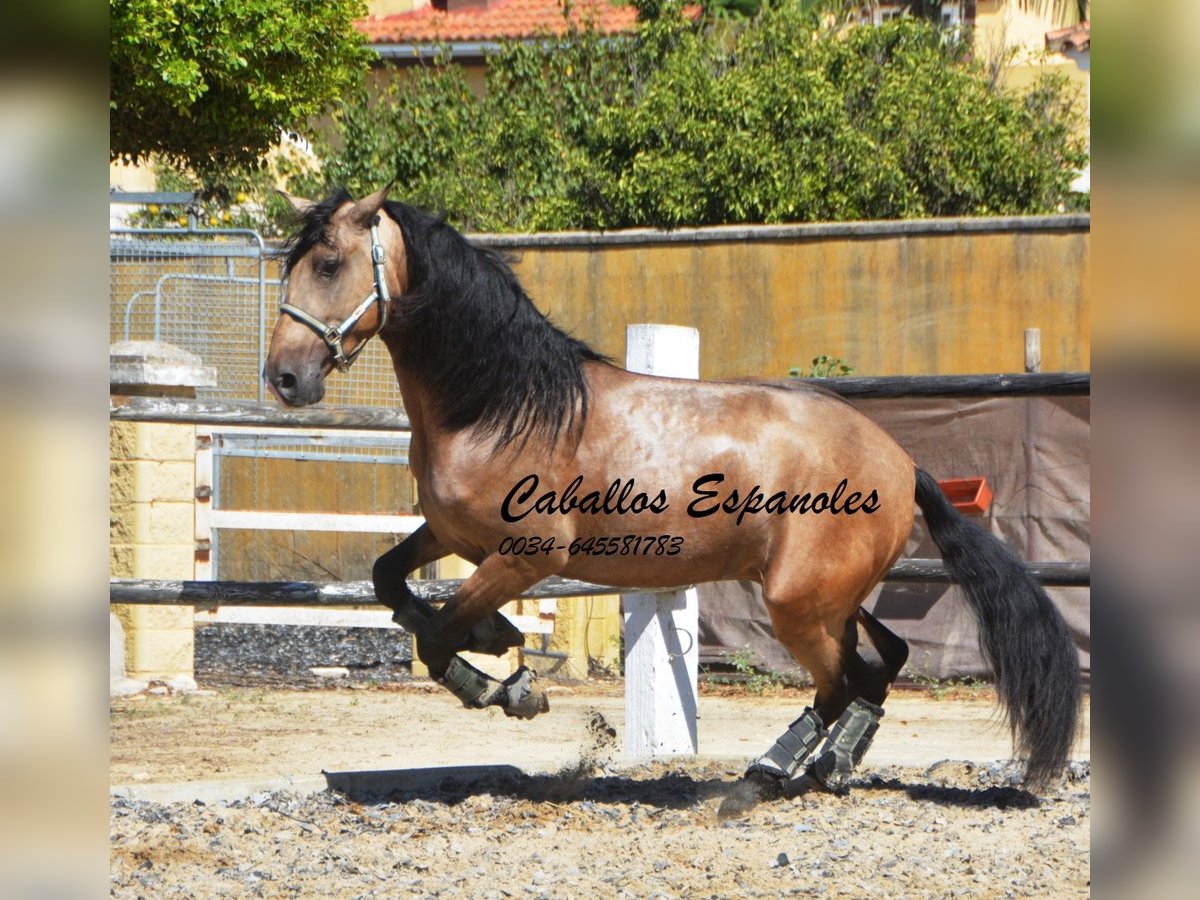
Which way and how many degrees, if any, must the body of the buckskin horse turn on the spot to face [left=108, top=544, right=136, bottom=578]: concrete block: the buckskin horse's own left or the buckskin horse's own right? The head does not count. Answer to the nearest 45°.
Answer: approximately 45° to the buckskin horse's own right

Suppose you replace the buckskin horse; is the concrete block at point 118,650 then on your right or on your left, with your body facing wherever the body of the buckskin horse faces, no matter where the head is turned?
on your right

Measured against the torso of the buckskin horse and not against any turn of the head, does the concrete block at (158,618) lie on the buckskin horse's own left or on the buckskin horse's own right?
on the buckskin horse's own right

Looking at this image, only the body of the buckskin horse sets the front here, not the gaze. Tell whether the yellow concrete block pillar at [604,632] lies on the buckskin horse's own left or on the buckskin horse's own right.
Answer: on the buckskin horse's own right

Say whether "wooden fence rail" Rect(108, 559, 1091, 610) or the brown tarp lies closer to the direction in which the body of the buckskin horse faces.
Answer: the wooden fence rail

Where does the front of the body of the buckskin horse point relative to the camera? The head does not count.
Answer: to the viewer's left

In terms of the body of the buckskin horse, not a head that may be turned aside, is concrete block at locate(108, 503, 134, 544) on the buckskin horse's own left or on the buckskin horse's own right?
on the buckskin horse's own right

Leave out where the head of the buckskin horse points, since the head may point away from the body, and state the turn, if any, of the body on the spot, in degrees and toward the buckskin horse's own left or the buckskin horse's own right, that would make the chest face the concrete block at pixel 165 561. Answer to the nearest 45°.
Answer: approximately 45° to the buckskin horse's own right

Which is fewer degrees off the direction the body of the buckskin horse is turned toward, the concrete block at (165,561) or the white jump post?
the concrete block

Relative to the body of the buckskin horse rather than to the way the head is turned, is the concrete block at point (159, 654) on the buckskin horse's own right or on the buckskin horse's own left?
on the buckskin horse's own right

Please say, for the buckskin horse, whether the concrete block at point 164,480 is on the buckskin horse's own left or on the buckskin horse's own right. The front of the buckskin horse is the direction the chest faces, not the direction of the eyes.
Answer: on the buckskin horse's own right
